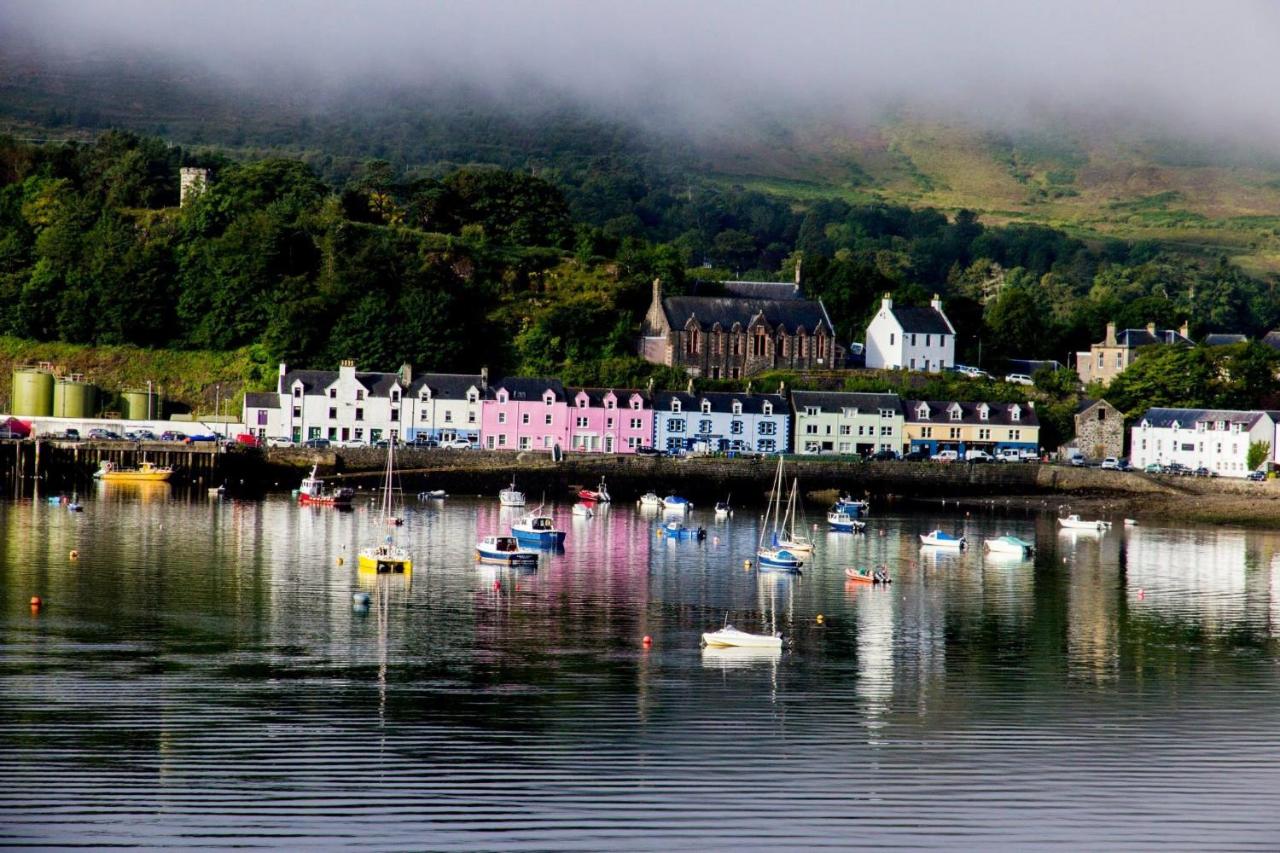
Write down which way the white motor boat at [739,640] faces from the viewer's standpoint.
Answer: facing to the left of the viewer

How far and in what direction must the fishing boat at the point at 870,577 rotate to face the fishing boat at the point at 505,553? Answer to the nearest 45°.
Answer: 0° — it already faces it

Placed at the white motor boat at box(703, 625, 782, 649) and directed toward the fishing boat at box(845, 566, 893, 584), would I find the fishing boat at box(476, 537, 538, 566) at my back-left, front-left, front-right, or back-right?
front-left

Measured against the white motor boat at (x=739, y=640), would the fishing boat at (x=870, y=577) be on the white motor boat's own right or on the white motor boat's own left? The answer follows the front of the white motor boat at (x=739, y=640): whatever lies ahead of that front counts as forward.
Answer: on the white motor boat's own right

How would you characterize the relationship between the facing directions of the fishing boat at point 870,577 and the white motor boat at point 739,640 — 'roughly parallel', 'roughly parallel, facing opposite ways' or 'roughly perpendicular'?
roughly parallel

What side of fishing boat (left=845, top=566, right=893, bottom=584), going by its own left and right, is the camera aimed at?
left

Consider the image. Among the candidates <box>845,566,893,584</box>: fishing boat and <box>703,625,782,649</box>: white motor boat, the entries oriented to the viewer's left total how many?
2

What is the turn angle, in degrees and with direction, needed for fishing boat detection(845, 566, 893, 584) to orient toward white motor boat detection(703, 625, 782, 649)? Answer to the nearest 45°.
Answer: approximately 90° to its left

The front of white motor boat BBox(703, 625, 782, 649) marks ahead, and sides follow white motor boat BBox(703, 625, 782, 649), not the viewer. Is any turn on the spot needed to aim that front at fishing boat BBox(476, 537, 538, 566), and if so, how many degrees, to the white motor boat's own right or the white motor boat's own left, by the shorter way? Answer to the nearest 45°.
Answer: approximately 45° to the white motor boat's own right
